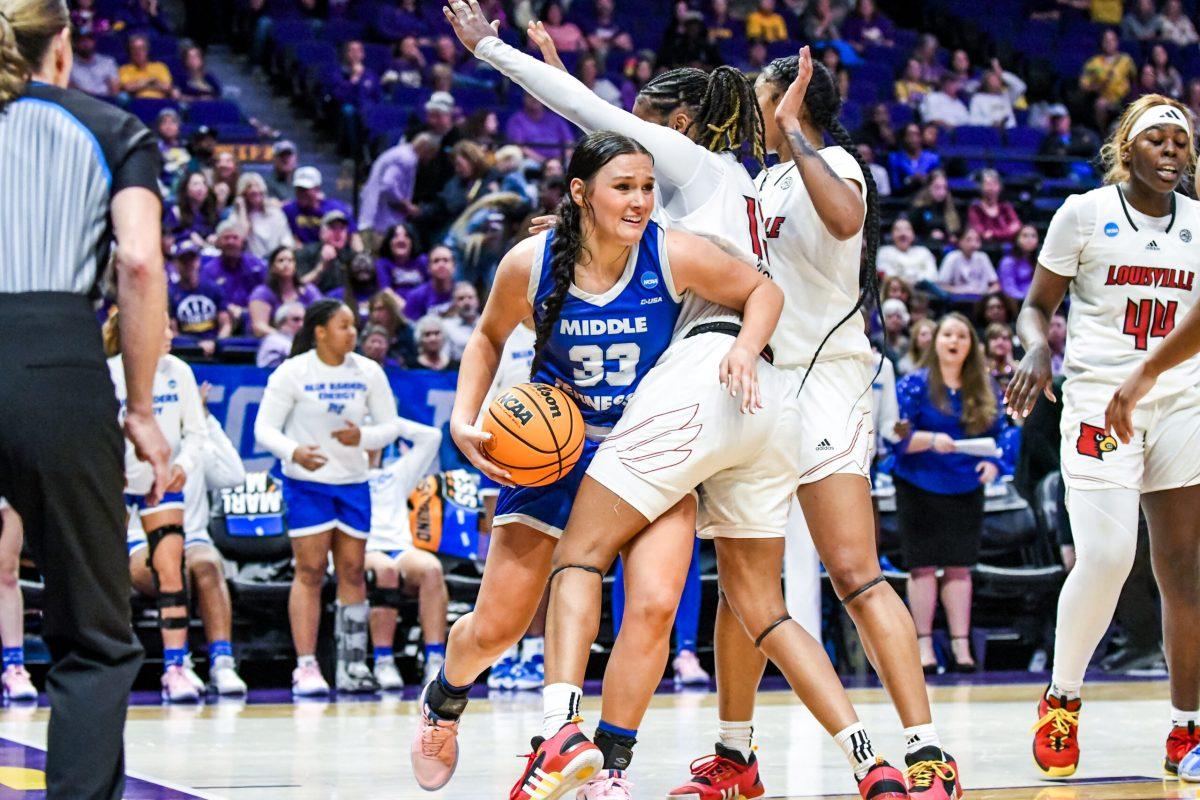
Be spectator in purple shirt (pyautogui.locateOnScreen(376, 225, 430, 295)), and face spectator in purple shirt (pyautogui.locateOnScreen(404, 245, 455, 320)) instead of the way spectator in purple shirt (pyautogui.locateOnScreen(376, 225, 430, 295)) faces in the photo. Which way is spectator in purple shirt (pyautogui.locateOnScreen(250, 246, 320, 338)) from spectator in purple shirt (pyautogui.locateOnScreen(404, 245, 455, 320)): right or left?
right

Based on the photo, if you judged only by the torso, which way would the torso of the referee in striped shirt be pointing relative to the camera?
away from the camera

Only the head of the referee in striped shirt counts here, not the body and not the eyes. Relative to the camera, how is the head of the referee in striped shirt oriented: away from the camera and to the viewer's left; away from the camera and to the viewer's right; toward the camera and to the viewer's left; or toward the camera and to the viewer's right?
away from the camera and to the viewer's right

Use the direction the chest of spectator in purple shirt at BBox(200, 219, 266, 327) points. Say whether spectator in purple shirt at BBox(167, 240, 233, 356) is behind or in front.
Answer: in front

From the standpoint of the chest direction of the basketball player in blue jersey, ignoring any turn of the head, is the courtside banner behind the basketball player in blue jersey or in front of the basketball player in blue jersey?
behind

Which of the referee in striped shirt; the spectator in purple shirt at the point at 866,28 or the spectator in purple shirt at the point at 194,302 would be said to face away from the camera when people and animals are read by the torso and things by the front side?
the referee in striped shirt

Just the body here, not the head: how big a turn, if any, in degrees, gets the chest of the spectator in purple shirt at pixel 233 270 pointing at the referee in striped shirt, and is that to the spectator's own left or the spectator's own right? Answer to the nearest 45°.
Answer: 0° — they already face them

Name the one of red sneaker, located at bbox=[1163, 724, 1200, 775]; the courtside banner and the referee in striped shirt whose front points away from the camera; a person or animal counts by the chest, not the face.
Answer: the referee in striped shirt

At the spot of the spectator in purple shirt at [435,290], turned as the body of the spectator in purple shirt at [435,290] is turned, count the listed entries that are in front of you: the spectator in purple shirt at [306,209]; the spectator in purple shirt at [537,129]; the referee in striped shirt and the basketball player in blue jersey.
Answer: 2

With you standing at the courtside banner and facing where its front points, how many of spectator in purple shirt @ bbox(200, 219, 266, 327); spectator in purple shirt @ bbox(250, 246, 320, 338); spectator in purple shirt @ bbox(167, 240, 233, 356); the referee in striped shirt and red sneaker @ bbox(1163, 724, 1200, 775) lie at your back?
3

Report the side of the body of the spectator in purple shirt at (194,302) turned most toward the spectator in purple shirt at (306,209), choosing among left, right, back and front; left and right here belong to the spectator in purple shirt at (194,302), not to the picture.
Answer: back

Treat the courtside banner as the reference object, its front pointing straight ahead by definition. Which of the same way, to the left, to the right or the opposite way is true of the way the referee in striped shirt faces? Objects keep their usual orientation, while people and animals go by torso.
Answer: the opposite way
